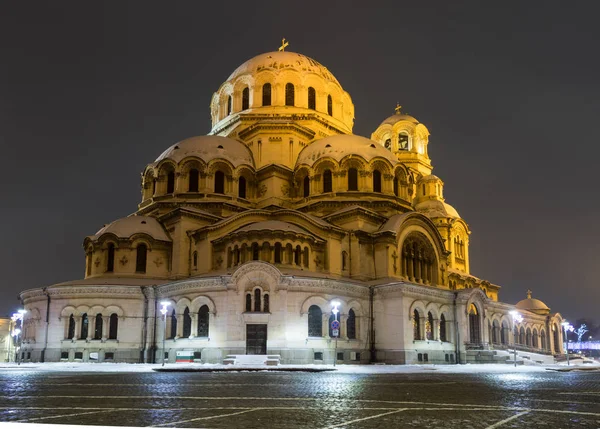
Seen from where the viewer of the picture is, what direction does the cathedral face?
facing away from the viewer and to the right of the viewer
